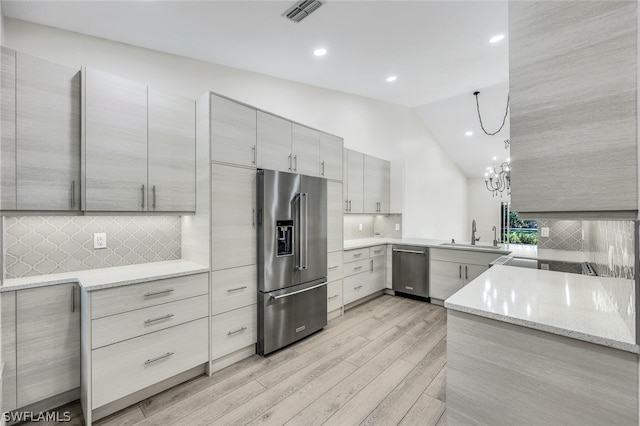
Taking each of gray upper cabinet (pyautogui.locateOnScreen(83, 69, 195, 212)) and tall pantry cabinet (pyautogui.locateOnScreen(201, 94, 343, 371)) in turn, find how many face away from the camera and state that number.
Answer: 0

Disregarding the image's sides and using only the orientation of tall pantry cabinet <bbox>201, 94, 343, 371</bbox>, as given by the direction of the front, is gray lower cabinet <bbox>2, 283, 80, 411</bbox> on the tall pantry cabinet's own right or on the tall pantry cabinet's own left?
on the tall pantry cabinet's own right

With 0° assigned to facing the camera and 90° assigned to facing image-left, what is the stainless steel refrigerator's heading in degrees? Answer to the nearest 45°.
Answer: approximately 315°

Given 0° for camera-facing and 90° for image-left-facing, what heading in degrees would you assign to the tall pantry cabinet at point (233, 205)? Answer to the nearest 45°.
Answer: approximately 315°

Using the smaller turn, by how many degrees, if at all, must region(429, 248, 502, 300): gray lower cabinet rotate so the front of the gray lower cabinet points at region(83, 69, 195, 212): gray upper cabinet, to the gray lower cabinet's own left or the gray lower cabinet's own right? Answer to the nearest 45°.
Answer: approximately 45° to the gray lower cabinet's own right

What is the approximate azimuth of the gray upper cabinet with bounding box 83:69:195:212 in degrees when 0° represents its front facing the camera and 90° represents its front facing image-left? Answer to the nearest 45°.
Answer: approximately 315°

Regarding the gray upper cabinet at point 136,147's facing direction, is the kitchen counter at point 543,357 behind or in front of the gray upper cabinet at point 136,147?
in front

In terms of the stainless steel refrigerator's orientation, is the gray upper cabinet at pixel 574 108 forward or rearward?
forward

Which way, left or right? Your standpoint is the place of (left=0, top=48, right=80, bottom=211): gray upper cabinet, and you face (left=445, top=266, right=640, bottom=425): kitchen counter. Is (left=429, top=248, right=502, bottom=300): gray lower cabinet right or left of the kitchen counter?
left

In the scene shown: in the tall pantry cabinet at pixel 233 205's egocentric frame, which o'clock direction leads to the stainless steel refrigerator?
The stainless steel refrigerator is roughly at 10 o'clock from the tall pantry cabinet.
